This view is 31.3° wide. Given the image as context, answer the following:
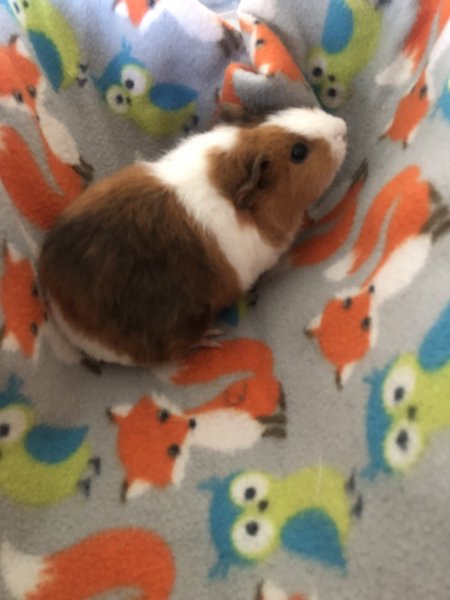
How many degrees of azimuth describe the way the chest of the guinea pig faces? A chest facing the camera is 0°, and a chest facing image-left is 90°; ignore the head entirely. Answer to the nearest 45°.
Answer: approximately 225°
